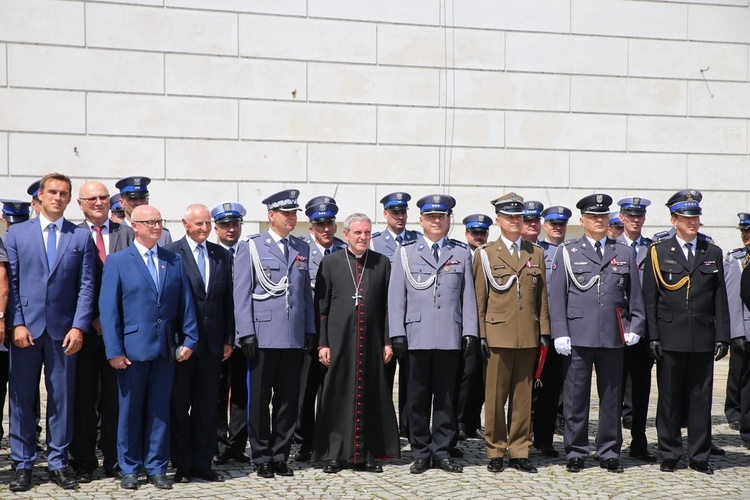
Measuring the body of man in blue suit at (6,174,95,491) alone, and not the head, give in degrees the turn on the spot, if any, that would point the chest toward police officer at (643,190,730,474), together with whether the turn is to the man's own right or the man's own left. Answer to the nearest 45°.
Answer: approximately 90° to the man's own left

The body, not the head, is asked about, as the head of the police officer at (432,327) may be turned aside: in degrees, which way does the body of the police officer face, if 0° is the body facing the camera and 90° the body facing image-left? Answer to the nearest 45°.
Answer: approximately 0°

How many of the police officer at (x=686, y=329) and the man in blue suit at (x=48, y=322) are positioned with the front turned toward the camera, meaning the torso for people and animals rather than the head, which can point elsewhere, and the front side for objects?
2

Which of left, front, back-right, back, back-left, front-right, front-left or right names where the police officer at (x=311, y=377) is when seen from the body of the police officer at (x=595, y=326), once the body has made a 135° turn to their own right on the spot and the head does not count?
front-left

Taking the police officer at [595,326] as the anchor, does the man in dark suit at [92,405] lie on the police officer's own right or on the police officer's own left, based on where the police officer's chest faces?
on the police officer's own right

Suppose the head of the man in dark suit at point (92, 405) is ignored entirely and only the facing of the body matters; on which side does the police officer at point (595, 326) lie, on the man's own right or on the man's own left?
on the man's own left

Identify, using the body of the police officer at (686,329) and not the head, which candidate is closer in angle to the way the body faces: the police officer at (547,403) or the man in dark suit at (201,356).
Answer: the man in dark suit

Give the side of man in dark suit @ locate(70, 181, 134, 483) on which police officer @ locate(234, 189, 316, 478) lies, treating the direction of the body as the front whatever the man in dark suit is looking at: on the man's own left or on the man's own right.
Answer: on the man's own left

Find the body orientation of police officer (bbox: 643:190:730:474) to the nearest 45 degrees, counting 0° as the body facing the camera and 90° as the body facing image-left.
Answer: approximately 0°
